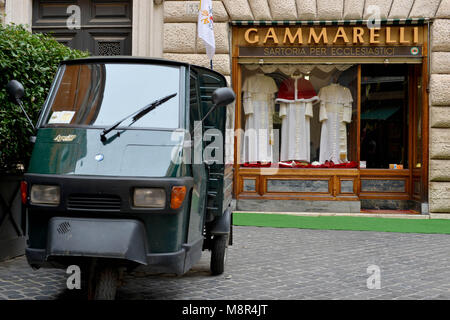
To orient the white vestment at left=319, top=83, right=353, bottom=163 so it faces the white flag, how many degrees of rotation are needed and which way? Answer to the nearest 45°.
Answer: approximately 45° to its right

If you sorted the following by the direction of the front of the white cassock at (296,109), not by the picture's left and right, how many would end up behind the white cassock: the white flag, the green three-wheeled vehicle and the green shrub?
0

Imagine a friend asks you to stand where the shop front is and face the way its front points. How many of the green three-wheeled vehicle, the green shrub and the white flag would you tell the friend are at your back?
0

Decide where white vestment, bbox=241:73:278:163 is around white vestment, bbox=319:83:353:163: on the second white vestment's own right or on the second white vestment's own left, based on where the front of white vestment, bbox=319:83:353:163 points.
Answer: on the second white vestment's own right

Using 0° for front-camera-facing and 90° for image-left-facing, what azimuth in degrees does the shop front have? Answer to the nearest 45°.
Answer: approximately 0°

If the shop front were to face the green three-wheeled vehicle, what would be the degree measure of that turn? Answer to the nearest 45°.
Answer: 0° — it already faces it

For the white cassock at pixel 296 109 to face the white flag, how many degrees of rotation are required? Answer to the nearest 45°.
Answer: approximately 45° to its right

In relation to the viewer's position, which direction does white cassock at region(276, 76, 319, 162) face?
facing the viewer

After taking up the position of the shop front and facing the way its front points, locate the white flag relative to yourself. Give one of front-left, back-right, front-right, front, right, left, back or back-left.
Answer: front-right

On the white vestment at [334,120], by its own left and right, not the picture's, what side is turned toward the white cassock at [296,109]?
right

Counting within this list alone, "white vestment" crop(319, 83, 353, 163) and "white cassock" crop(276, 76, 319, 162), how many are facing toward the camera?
2

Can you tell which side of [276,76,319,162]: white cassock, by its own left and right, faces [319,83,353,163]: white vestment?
left

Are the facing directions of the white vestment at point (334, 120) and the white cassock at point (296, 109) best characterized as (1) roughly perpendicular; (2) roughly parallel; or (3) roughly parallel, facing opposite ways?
roughly parallel

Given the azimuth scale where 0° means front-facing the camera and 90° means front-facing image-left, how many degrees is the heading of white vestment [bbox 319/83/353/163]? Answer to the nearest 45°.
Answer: approximately 0°
